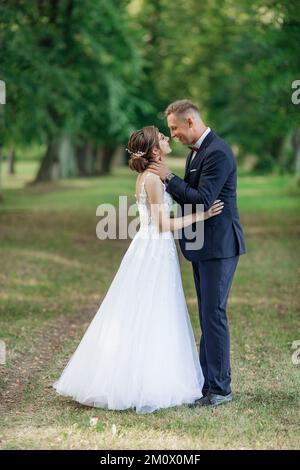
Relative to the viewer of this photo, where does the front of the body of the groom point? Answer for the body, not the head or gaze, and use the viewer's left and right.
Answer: facing to the left of the viewer

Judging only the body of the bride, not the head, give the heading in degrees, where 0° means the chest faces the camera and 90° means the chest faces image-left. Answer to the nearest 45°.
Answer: approximately 270°

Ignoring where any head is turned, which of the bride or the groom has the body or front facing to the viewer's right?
the bride

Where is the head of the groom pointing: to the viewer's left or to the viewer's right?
to the viewer's left

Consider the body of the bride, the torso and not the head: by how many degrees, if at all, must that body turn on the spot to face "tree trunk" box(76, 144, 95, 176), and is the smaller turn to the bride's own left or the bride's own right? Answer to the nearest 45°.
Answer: approximately 90° to the bride's own left

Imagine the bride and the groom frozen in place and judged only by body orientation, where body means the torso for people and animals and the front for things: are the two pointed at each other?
yes

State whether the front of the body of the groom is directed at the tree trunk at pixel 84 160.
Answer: no

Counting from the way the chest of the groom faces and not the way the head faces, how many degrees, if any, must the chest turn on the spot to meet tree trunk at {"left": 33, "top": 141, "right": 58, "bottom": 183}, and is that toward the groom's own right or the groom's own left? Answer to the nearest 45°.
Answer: approximately 90° to the groom's own right

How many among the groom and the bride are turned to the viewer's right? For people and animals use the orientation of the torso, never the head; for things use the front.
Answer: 1

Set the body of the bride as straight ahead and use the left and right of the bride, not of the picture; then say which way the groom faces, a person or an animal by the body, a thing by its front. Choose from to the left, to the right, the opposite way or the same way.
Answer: the opposite way
